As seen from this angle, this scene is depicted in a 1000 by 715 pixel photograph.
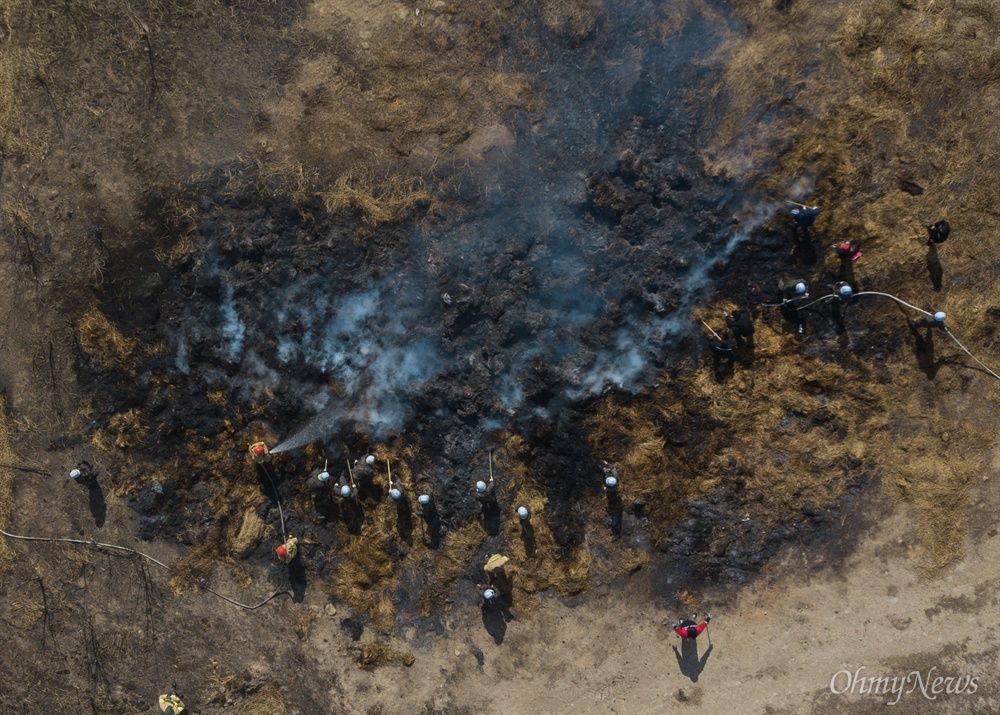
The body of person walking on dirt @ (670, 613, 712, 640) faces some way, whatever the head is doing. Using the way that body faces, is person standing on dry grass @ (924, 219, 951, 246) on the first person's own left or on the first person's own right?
on the first person's own right

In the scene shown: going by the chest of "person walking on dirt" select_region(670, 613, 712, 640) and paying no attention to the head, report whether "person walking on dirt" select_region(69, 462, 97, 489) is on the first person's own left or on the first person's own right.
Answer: on the first person's own left

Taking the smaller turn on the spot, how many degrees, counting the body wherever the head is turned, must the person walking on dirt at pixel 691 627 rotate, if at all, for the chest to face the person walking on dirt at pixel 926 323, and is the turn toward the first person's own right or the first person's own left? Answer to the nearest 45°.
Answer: approximately 90° to the first person's own right

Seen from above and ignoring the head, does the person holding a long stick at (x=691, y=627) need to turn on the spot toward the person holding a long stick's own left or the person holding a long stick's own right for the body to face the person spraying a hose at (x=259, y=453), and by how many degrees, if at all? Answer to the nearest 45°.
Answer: approximately 90° to the person holding a long stick's own left

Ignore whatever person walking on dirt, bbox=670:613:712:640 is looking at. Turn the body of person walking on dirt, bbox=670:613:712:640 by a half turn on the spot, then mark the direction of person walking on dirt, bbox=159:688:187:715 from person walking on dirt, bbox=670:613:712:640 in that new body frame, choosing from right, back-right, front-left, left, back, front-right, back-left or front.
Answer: right

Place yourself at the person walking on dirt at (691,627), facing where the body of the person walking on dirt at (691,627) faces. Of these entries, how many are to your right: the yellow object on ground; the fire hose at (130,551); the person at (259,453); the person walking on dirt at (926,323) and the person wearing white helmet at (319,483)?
1

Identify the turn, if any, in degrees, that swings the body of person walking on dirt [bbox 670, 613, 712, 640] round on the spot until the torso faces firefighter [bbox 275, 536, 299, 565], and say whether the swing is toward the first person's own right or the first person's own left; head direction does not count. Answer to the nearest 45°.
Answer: approximately 90° to the first person's own left

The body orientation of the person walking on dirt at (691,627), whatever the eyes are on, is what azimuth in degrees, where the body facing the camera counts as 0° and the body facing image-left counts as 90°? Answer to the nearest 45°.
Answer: approximately 180°
